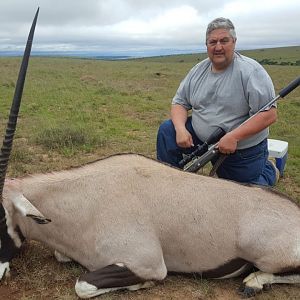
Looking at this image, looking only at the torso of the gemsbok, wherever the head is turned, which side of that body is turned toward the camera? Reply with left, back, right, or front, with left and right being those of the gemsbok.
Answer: left

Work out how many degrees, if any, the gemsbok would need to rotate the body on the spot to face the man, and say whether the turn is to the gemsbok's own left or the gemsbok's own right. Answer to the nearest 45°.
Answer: approximately 135° to the gemsbok's own right
